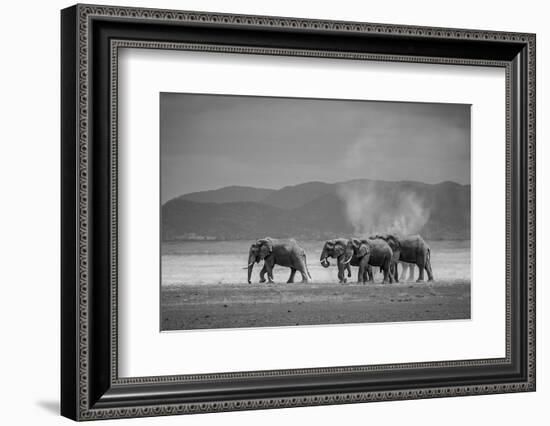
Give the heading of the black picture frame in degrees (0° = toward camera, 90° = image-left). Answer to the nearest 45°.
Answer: approximately 315°
